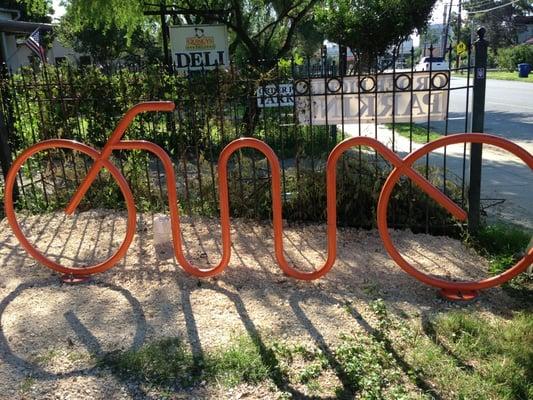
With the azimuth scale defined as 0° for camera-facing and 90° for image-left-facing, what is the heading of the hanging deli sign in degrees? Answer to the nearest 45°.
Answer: approximately 0°

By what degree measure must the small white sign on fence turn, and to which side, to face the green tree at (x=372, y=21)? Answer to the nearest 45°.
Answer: approximately 180°

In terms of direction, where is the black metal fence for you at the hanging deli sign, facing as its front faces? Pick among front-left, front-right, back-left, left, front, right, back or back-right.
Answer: front

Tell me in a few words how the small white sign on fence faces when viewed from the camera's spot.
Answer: facing the viewer

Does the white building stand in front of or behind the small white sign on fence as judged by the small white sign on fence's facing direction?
behind

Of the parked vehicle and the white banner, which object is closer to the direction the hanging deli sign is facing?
the white banner
